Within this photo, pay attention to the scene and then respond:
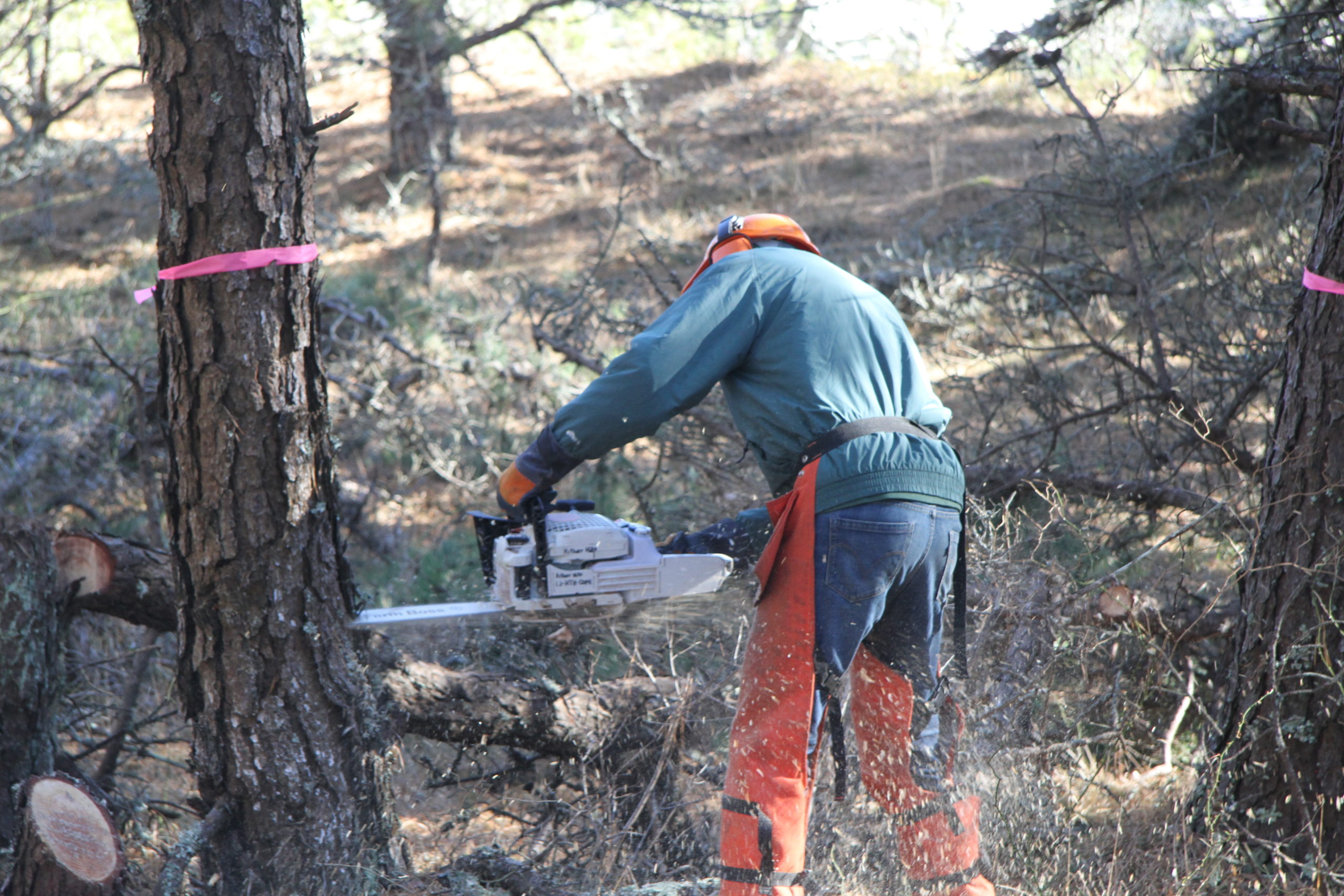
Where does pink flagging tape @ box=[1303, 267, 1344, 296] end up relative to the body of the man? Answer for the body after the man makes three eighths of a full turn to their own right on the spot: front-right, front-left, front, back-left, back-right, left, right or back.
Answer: front

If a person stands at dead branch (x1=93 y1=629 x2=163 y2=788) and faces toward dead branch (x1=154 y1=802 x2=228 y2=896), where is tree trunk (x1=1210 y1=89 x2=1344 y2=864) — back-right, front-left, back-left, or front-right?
front-left

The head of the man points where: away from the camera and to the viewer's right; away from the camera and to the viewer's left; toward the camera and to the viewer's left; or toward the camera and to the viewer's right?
away from the camera and to the viewer's left

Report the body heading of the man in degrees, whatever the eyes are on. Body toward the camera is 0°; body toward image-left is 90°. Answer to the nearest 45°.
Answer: approximately 135°

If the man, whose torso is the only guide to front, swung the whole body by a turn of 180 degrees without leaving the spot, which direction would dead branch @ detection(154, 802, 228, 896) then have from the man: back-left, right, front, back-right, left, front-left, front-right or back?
back-right

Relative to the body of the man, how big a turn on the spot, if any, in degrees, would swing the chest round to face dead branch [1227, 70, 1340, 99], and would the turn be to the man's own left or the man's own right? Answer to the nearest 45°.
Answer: approximately 90° to the man's own right

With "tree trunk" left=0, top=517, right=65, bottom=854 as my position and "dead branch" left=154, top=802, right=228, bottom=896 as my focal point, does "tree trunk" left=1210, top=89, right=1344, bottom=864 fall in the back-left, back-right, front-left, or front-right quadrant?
front-left

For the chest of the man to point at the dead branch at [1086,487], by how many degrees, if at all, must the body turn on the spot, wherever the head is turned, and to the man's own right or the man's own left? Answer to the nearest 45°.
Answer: approximately 90° to the man's own right

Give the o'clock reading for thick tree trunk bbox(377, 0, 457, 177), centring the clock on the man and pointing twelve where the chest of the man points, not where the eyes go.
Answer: The thick tree trunk is roughly at 1 o'clock from the man.
